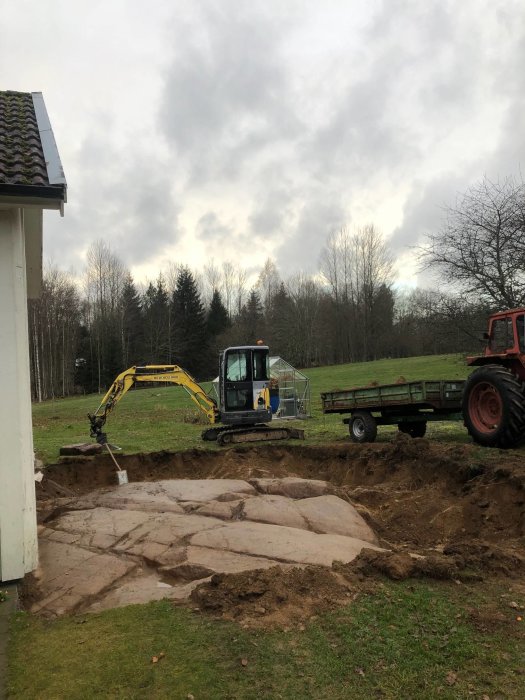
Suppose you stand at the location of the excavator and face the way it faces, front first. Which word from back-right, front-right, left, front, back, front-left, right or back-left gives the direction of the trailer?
back-left

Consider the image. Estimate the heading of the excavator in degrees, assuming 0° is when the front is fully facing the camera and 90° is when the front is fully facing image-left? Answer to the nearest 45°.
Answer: approximately 90°

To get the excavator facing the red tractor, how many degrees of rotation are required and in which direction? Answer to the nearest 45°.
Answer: approximately 135° to its left

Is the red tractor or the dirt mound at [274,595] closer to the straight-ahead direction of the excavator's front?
the dirt mound

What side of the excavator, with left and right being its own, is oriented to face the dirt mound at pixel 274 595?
left

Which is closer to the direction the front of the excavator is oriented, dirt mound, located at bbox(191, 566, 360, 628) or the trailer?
the dirt mound

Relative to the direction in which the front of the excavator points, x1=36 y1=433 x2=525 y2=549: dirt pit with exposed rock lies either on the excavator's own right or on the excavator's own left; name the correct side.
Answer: on the excavator's own left
